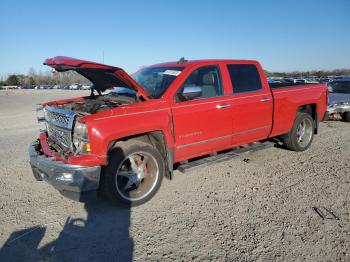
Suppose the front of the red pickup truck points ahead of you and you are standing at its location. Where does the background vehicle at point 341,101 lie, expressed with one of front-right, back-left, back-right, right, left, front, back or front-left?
back

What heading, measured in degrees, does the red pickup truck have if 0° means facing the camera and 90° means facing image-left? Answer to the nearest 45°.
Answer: approximately 45°
